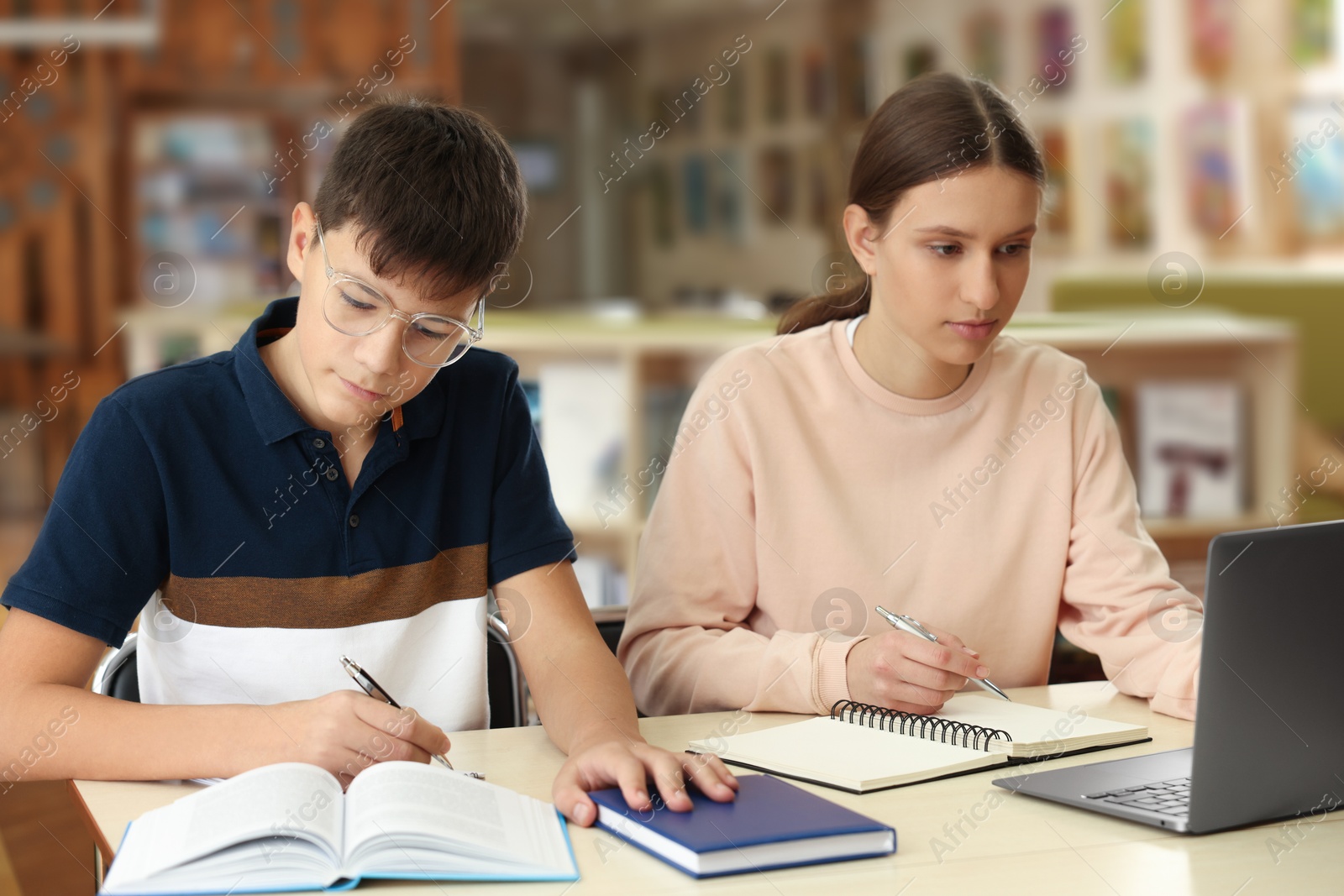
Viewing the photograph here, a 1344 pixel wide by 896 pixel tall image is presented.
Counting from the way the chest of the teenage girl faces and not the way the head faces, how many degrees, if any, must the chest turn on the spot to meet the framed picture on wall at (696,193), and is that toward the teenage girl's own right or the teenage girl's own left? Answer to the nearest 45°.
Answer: approximately 135° to the teenage girl's own left

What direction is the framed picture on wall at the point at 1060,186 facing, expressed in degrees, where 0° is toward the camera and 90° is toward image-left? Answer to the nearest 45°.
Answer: approximately 0°

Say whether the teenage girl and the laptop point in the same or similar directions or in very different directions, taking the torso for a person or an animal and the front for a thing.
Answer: very different directions

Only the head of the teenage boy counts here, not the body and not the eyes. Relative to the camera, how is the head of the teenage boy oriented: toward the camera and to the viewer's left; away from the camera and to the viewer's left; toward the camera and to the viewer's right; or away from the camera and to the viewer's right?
toward the camera and to the viewer's right
